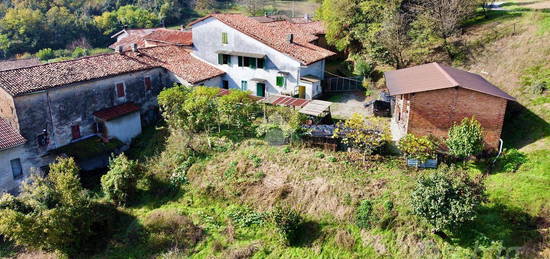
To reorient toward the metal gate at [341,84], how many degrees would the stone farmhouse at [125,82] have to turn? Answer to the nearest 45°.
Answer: approximately 45° to its left

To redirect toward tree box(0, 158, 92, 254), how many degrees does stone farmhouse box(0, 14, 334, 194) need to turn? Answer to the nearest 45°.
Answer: approximately 45° to its right

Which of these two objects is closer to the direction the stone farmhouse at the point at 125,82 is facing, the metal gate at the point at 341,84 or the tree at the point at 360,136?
the tree

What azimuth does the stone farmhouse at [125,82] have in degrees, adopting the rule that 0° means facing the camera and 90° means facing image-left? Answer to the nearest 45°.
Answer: approximately 315°
